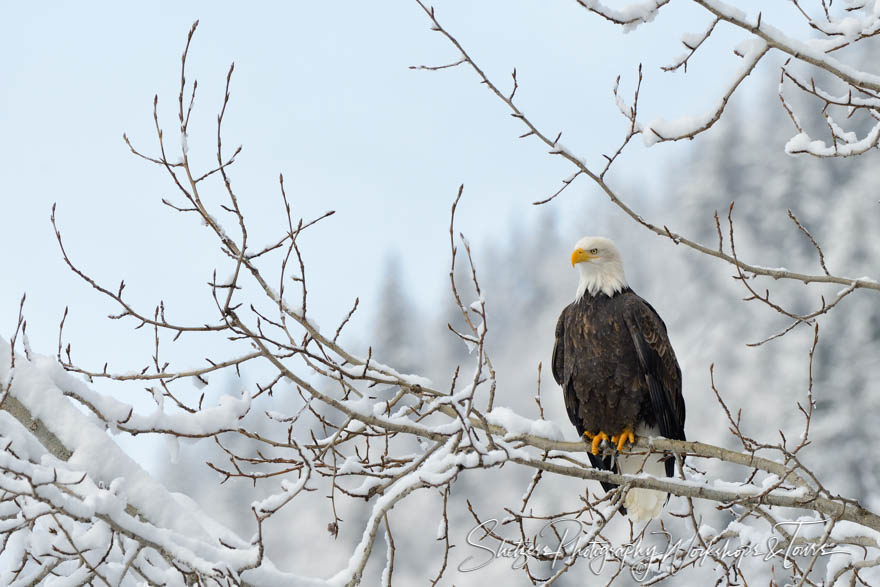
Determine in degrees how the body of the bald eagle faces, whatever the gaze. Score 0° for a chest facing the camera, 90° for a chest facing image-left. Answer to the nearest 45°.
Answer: approximately 45°
